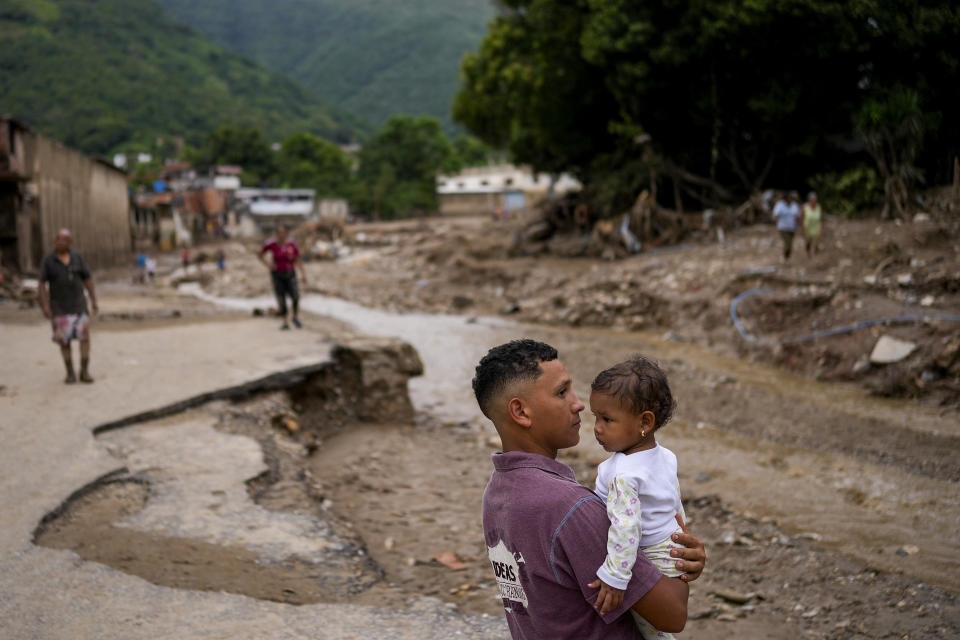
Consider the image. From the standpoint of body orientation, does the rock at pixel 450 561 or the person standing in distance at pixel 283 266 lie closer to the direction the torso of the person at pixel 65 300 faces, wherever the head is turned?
the rock

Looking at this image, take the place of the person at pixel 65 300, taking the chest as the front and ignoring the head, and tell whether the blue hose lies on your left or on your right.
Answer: on your left

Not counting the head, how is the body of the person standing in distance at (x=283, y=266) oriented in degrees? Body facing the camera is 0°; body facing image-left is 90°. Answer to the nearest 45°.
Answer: approximately 0°

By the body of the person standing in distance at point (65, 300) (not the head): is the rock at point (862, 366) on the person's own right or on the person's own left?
on the person's own left

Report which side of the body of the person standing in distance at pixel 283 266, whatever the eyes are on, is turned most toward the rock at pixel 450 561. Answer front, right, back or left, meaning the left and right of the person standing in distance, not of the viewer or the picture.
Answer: front

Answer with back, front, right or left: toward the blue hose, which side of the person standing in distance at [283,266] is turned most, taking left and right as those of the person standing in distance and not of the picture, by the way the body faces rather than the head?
left

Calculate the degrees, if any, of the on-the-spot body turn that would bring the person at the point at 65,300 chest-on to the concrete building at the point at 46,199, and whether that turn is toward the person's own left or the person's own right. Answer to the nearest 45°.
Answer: approximately 180°

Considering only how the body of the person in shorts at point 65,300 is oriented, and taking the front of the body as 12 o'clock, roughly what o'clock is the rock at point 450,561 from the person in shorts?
The rock is roughly at 11 o'clock from the person in shorts.

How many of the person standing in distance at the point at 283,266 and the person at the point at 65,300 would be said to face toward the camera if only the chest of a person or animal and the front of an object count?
2

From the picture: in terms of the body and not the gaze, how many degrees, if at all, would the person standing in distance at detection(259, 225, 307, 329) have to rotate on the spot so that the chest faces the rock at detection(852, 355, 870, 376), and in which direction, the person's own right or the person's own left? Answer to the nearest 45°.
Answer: approximately 90° to the person's own left

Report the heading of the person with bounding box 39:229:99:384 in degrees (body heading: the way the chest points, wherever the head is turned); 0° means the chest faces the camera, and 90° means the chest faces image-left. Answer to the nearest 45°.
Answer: approximately 0°

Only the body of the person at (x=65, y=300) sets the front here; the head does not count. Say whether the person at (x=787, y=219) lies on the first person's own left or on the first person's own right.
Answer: on the first person's own left
